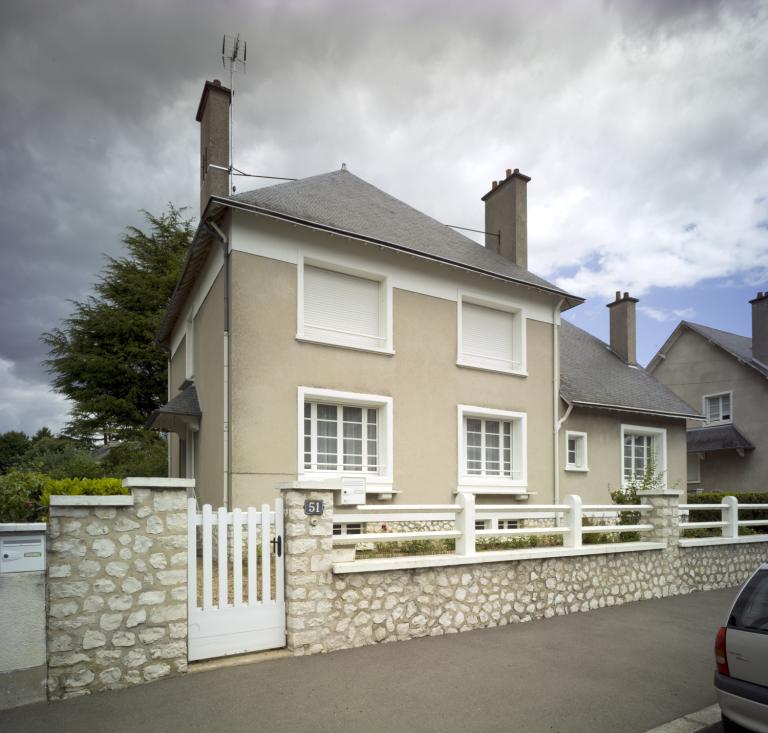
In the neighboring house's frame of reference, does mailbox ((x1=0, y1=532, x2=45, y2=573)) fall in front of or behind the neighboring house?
in front

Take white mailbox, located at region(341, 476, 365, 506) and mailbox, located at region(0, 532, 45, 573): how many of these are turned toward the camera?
2

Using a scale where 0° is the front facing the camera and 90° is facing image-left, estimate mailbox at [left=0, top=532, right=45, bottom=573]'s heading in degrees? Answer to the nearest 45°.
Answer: approximately 0°

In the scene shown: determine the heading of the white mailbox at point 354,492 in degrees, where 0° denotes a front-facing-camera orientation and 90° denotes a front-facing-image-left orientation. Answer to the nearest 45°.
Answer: approximately 0°
